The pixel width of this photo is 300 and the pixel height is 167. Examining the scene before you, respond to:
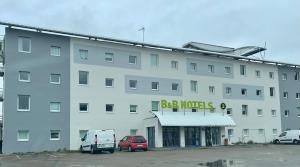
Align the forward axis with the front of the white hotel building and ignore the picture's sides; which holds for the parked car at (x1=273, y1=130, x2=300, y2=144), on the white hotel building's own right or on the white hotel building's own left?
on the white hotel building's own left

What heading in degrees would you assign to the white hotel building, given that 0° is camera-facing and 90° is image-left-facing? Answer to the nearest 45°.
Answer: approximately 315°

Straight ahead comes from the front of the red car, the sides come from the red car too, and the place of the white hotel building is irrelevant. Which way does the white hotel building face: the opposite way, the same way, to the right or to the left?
the opposite way

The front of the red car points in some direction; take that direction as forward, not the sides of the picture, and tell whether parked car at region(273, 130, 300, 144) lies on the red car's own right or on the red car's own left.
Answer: on the red car's own right

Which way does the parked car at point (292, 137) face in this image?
to the viewer's left

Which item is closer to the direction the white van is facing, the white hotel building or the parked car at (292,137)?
the white hotel building

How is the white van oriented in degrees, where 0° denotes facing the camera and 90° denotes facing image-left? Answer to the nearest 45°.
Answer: approximately 135°

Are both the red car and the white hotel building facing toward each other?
yes

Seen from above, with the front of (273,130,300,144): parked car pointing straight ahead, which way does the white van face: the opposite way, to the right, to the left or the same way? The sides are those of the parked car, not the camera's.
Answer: the same way

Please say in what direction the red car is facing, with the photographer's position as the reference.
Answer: facing away from the viewer and to the left of the viewer

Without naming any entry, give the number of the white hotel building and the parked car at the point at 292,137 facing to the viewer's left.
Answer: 1
